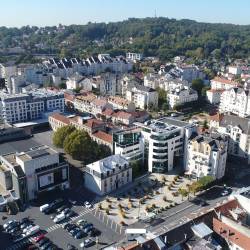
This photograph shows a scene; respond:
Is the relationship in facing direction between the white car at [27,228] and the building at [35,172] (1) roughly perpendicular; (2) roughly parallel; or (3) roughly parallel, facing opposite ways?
roughly perpendicular

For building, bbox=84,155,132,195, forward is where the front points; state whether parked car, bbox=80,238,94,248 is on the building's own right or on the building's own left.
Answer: on the building's own right
